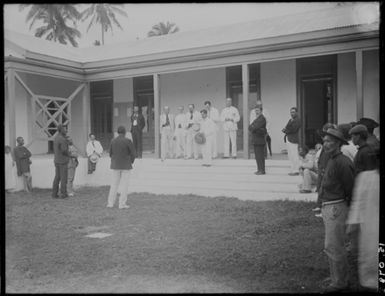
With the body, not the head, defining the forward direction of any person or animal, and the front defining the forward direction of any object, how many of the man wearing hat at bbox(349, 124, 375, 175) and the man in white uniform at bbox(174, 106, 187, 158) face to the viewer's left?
1

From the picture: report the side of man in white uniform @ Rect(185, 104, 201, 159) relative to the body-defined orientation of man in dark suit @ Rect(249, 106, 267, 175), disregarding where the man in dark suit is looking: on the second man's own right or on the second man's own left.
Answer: on the second man's own right

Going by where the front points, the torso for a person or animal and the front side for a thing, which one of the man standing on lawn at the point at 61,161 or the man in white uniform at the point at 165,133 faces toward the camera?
the man in white uniform

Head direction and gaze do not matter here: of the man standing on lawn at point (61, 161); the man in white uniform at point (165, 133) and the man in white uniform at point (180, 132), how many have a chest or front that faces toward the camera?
2

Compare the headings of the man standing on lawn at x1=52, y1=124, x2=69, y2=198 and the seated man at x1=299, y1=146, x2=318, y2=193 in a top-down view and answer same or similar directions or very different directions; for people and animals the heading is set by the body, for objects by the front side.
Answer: very different directions

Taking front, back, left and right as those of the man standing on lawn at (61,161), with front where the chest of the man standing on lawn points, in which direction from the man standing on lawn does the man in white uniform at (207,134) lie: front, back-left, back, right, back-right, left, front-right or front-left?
front

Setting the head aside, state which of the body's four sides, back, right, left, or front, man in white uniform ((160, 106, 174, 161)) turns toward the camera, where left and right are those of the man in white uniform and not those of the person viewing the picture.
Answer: front

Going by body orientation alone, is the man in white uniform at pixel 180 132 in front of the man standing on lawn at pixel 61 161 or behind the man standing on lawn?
in front

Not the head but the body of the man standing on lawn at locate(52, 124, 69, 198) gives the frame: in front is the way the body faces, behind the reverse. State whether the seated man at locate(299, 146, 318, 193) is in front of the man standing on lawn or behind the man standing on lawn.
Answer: in front

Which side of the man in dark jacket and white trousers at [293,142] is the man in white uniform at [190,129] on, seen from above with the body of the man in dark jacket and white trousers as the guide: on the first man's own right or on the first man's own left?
on the first man's own right

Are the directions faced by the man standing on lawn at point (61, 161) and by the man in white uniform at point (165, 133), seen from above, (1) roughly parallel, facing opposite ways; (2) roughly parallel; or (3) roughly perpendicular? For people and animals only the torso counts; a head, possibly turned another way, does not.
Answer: roughly perpendicular

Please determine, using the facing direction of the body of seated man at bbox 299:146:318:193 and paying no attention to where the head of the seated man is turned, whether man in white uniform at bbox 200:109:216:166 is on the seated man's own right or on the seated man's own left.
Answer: on the seated man's own right

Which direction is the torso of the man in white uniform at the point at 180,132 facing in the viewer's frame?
toward the camera
